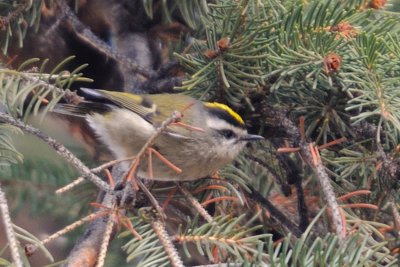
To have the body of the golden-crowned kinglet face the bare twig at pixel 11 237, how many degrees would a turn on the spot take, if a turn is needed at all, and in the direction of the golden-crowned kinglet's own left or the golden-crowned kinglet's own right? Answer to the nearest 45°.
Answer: approximately 180°

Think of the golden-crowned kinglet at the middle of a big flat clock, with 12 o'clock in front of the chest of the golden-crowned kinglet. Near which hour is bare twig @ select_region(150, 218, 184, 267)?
The bare twig is roughly at 3 o'clock from the golden-crowned kinglet.

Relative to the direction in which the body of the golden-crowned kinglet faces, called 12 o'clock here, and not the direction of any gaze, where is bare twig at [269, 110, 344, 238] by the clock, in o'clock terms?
The bare twig is roughly at 12 o'clock from the golden-crowned kinglet.

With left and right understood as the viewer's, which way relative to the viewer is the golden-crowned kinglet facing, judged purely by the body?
facing to the right of the viewer
